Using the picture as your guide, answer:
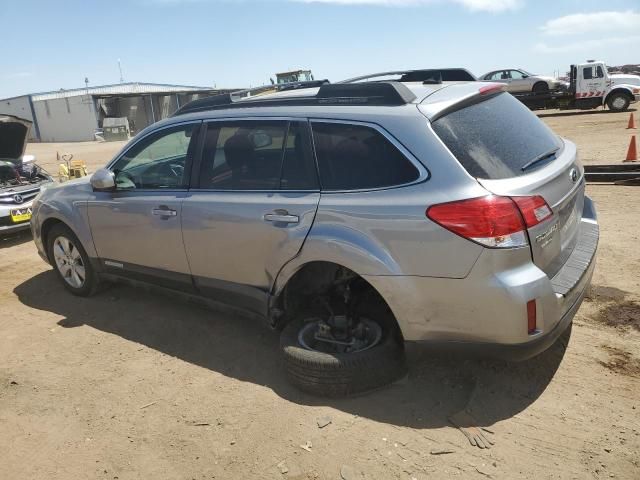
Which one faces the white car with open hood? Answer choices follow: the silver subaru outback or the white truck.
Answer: the silver subaru outback

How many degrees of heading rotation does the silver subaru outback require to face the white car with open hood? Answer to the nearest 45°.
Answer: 0° — it already faces it

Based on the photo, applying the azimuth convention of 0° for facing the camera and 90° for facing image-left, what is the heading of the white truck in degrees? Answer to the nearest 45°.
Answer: approximately 270°

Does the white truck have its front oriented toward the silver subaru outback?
no

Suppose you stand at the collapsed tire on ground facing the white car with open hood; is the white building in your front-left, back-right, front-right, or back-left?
front-right

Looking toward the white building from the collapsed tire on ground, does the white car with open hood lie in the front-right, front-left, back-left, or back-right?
front-left

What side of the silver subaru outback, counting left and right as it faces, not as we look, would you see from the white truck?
right

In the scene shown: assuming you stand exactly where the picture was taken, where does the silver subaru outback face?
facing away from the viewer and to the left of the viewer

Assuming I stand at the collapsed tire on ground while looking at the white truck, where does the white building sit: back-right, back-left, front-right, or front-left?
front-left

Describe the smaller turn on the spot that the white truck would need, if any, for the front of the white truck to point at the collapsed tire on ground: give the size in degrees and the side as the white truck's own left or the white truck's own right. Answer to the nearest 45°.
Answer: approximately 90° to the white truck's own right

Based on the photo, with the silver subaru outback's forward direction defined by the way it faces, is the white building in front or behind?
in front

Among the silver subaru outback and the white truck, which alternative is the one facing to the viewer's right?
the white truck

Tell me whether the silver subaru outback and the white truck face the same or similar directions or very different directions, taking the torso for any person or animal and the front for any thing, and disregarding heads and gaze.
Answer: very different directions

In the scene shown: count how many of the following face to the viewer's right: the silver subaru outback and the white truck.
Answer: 1

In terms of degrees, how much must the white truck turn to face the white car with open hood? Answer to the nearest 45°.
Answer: approximately 90° to its right
